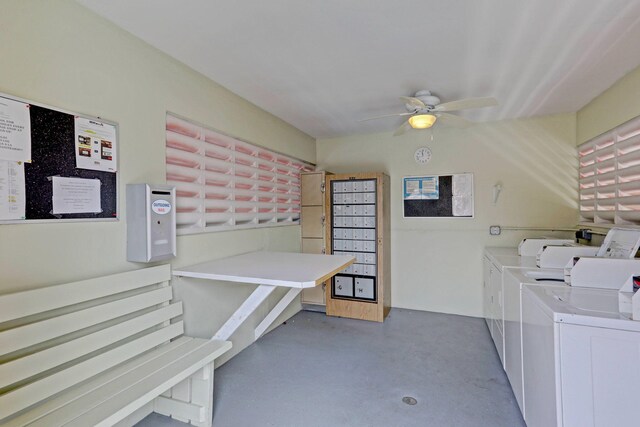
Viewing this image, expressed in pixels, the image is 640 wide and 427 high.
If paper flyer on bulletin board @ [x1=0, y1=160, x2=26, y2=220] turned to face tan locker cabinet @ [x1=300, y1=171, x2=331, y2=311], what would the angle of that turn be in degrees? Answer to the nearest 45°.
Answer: approximately 45° to its left

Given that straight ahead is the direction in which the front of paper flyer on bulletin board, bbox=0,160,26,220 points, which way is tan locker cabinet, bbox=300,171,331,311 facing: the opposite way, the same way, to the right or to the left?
to the right

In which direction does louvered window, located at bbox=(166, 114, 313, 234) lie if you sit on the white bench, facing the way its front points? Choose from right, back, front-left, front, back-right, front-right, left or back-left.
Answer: left

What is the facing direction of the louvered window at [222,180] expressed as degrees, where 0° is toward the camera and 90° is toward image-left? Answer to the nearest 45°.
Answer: approximately 315°

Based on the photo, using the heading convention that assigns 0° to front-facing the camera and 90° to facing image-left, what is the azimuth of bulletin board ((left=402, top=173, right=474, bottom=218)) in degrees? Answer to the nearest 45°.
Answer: approximately 0°

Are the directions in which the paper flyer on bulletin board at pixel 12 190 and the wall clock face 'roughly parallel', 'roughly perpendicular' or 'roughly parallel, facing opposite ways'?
roughly perpendicular

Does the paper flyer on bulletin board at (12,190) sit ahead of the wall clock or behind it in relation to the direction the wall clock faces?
ahead

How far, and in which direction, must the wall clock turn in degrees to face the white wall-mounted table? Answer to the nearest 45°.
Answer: approximately 45° to its right

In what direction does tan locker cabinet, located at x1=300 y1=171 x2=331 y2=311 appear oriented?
toward the camera

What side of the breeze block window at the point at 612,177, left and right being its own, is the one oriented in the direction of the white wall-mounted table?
front

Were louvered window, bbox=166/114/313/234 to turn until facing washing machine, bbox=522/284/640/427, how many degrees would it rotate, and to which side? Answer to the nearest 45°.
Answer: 0° — it already faces it

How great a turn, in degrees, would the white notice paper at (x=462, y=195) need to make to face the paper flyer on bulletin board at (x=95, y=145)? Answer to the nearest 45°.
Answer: approximately 45° to its right

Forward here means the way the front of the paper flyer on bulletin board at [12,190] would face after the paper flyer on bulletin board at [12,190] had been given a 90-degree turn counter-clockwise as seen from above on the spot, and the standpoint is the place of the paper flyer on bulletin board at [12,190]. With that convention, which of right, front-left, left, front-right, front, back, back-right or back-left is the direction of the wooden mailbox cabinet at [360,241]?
front-right
